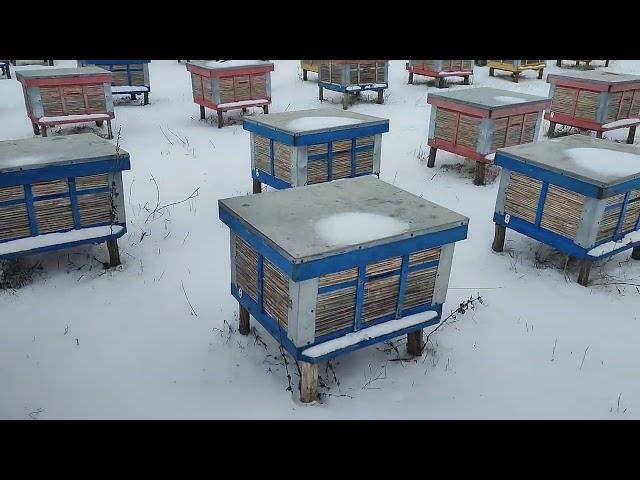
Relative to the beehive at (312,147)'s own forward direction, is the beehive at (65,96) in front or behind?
behind

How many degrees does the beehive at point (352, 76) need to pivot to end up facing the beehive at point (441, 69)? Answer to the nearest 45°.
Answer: approximately 90° to its left

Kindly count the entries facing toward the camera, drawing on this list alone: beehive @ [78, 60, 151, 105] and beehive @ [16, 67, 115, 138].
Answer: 2

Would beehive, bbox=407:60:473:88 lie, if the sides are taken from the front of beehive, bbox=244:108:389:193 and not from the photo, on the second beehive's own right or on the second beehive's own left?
on the second beehive's own left

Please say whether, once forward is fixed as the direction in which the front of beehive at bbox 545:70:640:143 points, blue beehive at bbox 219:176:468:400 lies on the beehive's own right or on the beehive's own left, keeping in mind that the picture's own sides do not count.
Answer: on the beehive's own right

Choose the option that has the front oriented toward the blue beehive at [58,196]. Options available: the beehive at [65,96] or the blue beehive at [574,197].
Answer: the beehive

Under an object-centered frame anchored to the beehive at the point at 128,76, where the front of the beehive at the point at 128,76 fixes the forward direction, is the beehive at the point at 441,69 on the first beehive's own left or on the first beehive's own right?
on the first beehive's own left

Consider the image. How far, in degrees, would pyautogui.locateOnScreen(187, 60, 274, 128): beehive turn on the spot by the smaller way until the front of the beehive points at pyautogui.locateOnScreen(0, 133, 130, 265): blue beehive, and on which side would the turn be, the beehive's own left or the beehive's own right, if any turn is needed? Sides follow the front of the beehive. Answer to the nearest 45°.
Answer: approximately 45° to the beehive's own right

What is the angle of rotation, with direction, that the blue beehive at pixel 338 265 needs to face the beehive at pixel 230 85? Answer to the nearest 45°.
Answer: approximately 135° to its left

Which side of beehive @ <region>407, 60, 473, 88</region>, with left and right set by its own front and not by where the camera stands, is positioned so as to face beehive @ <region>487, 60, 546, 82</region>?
left

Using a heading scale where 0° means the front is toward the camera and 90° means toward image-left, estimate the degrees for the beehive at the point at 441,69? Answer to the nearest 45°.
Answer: approximately 315°

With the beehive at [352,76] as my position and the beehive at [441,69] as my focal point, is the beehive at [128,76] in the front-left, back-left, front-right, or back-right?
back-left

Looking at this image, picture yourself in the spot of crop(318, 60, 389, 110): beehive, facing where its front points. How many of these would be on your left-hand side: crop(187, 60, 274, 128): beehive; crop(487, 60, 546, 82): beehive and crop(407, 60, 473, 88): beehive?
2

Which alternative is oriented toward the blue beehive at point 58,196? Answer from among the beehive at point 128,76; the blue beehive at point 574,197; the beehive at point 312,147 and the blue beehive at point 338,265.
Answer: the beehive at point 128,76
